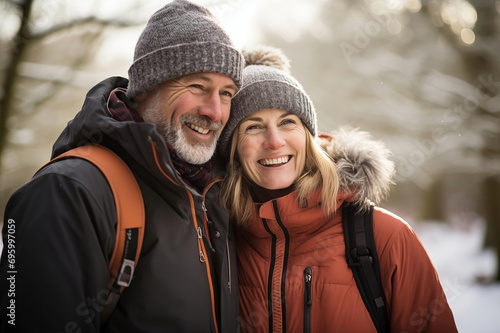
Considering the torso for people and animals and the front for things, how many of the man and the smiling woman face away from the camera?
0

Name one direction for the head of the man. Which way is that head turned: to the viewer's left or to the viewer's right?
to the viewer's right

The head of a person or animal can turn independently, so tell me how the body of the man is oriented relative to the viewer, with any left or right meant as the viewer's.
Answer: facing the viewer and to the right of the viewer

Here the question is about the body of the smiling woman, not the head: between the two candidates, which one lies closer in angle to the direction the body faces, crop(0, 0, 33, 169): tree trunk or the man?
the man

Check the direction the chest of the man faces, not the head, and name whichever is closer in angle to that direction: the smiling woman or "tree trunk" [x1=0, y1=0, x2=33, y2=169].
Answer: the smiling woman

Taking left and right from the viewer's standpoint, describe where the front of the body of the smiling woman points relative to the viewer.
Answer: facing the viewer and to the left of the viewer
